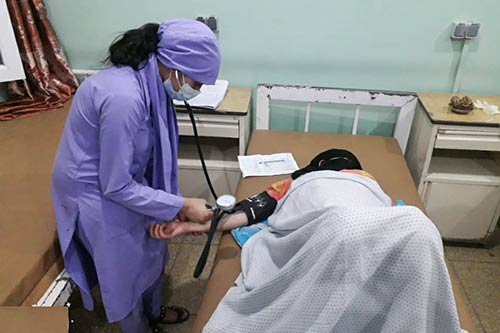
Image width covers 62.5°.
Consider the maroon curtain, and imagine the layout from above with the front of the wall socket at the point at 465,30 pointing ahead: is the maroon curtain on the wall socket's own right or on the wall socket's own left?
on the wall socket's own right

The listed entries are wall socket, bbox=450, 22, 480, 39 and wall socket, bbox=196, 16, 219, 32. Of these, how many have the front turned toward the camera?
2

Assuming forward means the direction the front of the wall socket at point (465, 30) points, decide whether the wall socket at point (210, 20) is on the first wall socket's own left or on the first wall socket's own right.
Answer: on the first wall socket's own right

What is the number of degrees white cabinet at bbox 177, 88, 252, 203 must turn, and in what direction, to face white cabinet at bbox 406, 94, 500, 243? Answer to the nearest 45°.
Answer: approximately 90° to its left

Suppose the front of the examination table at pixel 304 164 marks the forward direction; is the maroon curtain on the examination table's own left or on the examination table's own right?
on the examination table's own right

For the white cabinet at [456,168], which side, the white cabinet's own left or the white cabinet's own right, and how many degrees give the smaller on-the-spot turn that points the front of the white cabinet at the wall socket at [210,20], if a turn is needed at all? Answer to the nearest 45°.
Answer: approximately 90° to the white cabinet's own right

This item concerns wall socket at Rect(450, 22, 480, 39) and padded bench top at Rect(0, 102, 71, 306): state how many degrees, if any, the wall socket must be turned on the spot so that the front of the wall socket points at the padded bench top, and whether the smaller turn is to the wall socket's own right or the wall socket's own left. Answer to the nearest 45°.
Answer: approximately 45° to the wall socket's own right

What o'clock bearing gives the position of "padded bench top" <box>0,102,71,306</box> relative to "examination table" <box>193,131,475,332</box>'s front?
The padded bench top is roughly at 2 o'clock from the examination table.

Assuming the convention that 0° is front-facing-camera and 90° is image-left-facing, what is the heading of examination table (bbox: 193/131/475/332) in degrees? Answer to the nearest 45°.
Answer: approximately 0°
